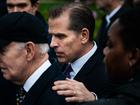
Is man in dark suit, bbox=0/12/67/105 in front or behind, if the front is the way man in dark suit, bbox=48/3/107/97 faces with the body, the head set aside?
in front

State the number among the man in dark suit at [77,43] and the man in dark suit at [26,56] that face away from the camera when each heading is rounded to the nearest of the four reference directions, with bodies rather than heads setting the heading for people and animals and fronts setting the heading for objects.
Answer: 0

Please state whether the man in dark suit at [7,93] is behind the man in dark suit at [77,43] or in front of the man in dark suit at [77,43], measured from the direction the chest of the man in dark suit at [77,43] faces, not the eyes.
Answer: in front

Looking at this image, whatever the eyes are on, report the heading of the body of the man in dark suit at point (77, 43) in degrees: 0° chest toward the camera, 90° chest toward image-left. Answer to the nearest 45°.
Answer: approximately 45°

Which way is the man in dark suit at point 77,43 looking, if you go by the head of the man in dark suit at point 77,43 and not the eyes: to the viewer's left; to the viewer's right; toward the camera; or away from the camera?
to the viewer's left
